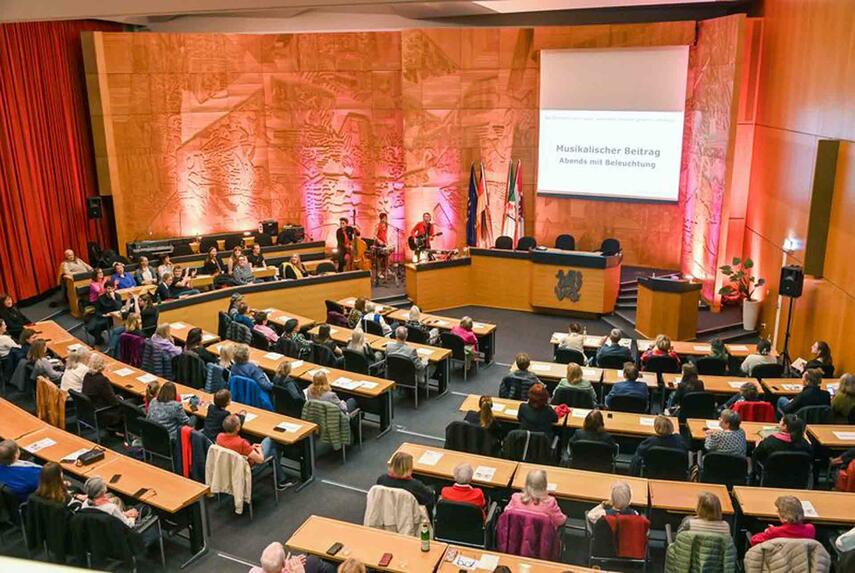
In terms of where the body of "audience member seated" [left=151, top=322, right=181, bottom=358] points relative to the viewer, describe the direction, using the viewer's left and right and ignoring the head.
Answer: facing away from the viewer and to the right of the viewer

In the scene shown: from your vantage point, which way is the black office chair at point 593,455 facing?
away from the camera

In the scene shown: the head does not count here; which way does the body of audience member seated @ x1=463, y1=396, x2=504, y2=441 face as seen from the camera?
away from the camera

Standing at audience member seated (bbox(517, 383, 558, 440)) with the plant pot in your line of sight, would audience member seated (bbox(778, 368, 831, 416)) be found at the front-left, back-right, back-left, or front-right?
front-right

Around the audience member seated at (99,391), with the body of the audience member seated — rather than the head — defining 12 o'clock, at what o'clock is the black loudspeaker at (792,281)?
The black loudspeaker is roughly at 2 o'clock from the audience member seated.

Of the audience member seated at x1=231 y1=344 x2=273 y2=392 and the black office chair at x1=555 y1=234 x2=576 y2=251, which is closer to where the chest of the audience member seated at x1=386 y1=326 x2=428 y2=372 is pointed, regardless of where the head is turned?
the black office chair

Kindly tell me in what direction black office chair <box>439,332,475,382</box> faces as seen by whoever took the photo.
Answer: facing away from the viewer and to the right of the viewer

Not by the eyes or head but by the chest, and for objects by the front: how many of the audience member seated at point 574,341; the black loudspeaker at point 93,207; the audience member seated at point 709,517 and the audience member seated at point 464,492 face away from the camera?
3

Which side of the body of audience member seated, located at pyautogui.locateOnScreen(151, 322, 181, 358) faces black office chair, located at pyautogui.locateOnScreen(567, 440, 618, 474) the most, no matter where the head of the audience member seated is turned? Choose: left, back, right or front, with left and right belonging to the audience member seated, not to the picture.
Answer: right

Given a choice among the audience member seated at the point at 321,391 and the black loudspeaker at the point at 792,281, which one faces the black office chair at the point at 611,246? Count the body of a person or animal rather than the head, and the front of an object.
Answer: the audience member seated

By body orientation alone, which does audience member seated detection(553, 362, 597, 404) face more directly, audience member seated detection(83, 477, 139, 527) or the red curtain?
the red curtain

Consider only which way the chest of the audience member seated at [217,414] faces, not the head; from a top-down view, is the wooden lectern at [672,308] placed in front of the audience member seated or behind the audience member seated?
in front

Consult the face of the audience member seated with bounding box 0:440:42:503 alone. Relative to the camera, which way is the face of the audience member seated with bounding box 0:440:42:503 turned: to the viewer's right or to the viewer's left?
to the viewer's right

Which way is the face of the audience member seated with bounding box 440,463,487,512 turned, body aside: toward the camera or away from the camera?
away from the camera

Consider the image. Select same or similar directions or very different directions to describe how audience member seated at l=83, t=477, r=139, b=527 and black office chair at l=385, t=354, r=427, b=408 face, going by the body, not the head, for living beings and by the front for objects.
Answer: same or similar directions

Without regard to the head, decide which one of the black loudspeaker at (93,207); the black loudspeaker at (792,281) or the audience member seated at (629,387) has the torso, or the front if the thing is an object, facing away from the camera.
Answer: the audience member seated

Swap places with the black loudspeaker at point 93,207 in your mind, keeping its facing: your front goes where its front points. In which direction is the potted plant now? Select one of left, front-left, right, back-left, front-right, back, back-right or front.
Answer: front

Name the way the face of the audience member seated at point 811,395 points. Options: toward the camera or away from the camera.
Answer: away from the camera

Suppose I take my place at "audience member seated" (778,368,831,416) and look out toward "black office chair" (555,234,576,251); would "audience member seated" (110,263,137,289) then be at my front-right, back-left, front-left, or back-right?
front-left

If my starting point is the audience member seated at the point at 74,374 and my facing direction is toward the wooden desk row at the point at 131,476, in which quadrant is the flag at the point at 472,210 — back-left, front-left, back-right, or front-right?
back-left

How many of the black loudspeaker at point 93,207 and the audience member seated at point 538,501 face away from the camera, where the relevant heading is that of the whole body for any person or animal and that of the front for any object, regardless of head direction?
1
